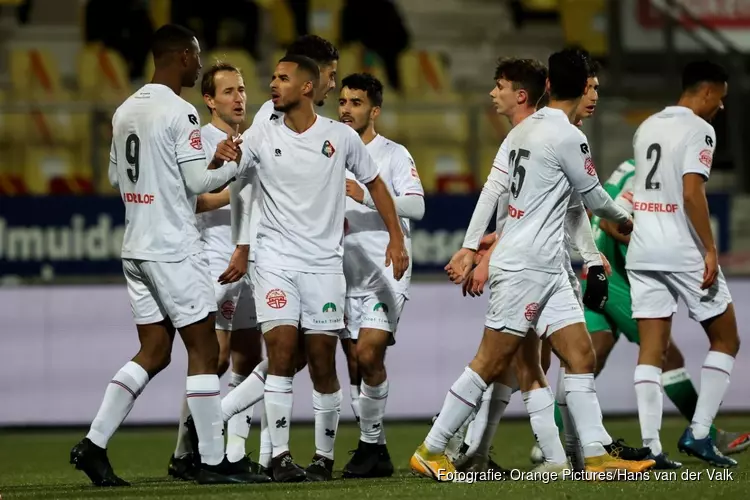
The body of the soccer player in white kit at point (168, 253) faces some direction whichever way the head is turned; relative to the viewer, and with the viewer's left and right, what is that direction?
facing away from the viewer and to the right of the viewer

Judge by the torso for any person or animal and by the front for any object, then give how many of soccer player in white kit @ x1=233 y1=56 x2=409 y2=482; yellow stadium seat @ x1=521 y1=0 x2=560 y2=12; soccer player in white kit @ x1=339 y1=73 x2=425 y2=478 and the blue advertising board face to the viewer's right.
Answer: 0

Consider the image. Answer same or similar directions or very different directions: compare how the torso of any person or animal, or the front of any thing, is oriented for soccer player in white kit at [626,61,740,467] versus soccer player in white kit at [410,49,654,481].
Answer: same or similar directions

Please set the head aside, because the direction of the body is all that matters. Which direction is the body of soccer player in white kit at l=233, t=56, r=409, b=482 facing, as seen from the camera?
toward the camera

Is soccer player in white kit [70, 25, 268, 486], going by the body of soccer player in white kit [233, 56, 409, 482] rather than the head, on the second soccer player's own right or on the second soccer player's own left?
on the second soccer player's own right

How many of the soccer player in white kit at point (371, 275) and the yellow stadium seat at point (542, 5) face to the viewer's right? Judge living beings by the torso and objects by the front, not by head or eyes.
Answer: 0

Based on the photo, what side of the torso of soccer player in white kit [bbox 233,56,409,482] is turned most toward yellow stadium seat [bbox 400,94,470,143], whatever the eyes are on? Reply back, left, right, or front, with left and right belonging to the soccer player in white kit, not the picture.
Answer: back

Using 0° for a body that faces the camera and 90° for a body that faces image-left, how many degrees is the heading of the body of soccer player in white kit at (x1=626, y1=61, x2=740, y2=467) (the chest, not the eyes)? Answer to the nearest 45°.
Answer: approximately 225°

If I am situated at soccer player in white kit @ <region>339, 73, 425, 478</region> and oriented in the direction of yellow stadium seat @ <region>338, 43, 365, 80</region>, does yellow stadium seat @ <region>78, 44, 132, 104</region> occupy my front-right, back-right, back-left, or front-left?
front-left

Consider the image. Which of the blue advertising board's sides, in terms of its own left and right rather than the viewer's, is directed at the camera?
front

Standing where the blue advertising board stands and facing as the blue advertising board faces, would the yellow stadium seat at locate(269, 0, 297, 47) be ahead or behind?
behind

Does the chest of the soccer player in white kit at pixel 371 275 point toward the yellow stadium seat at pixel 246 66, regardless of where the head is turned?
no

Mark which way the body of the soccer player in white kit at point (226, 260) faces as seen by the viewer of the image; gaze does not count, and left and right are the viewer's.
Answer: facing the viewer and to the right of the viewer

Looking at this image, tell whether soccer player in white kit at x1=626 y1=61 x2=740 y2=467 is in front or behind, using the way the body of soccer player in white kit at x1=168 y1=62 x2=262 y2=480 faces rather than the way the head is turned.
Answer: in front
